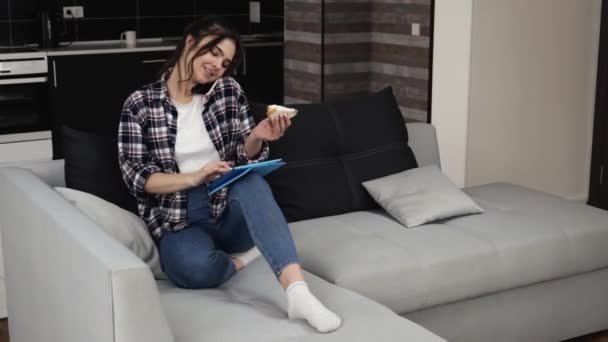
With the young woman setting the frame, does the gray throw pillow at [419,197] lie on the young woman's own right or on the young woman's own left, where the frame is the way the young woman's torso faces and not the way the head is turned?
on the young woman's own left

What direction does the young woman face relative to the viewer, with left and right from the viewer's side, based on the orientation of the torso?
facing the viewer and to the right of the viewer

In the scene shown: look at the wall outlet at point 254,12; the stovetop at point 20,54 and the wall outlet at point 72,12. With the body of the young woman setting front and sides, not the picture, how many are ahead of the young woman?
0

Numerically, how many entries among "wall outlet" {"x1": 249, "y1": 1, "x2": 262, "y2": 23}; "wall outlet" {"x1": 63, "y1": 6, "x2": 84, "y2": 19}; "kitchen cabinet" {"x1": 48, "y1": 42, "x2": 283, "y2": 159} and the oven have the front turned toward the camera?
4

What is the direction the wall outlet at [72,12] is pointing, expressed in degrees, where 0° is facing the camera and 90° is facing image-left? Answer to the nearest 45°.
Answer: approximately 0°

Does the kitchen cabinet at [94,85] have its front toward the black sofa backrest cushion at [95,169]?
yes

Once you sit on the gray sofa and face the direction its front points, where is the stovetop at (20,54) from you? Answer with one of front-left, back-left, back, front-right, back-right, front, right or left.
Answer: back

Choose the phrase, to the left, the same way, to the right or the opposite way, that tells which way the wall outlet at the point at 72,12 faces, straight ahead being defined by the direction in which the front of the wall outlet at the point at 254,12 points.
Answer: the same way

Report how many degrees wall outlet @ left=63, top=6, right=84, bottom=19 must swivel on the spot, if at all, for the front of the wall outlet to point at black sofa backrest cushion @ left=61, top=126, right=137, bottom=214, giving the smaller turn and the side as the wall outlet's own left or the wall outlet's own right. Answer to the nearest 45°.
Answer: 0° — it already faces it

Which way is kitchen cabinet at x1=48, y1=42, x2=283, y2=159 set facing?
toward the camera

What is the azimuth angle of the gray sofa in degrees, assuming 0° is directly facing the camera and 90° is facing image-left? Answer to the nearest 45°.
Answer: approximately 315°

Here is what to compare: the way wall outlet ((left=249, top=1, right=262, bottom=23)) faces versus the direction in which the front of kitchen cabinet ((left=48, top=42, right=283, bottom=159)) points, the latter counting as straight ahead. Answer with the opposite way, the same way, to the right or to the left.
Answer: the same way

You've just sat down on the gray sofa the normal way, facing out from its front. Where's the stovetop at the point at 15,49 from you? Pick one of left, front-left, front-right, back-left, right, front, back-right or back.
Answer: back

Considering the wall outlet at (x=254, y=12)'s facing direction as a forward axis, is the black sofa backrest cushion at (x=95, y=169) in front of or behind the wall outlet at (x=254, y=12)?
in front

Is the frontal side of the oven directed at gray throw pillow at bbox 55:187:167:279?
yes

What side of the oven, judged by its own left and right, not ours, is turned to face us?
front

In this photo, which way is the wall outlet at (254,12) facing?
toward the camera
